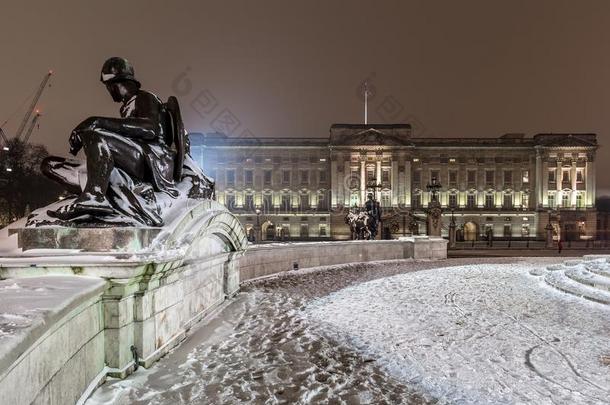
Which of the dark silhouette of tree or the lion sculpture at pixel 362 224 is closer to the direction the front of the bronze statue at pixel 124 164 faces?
the dark silhouette of tree

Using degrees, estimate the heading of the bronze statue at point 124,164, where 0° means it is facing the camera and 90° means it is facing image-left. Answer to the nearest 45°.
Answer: approximately 90°

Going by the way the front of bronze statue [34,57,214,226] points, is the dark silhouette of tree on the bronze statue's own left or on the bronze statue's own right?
on the bronze statue's own right

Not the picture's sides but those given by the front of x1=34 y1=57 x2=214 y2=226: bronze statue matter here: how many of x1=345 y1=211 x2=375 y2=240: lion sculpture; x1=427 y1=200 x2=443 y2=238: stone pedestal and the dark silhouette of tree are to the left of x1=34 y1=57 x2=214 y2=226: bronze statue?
0

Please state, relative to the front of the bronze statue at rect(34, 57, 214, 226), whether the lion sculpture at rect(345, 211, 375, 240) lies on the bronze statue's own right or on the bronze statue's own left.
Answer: on the bronze statue's own right

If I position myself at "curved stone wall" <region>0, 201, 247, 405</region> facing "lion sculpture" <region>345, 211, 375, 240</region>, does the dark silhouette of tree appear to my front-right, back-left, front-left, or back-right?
front-left

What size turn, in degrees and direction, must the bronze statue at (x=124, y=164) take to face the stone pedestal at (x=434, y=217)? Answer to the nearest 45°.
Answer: approximately 135° to its right
